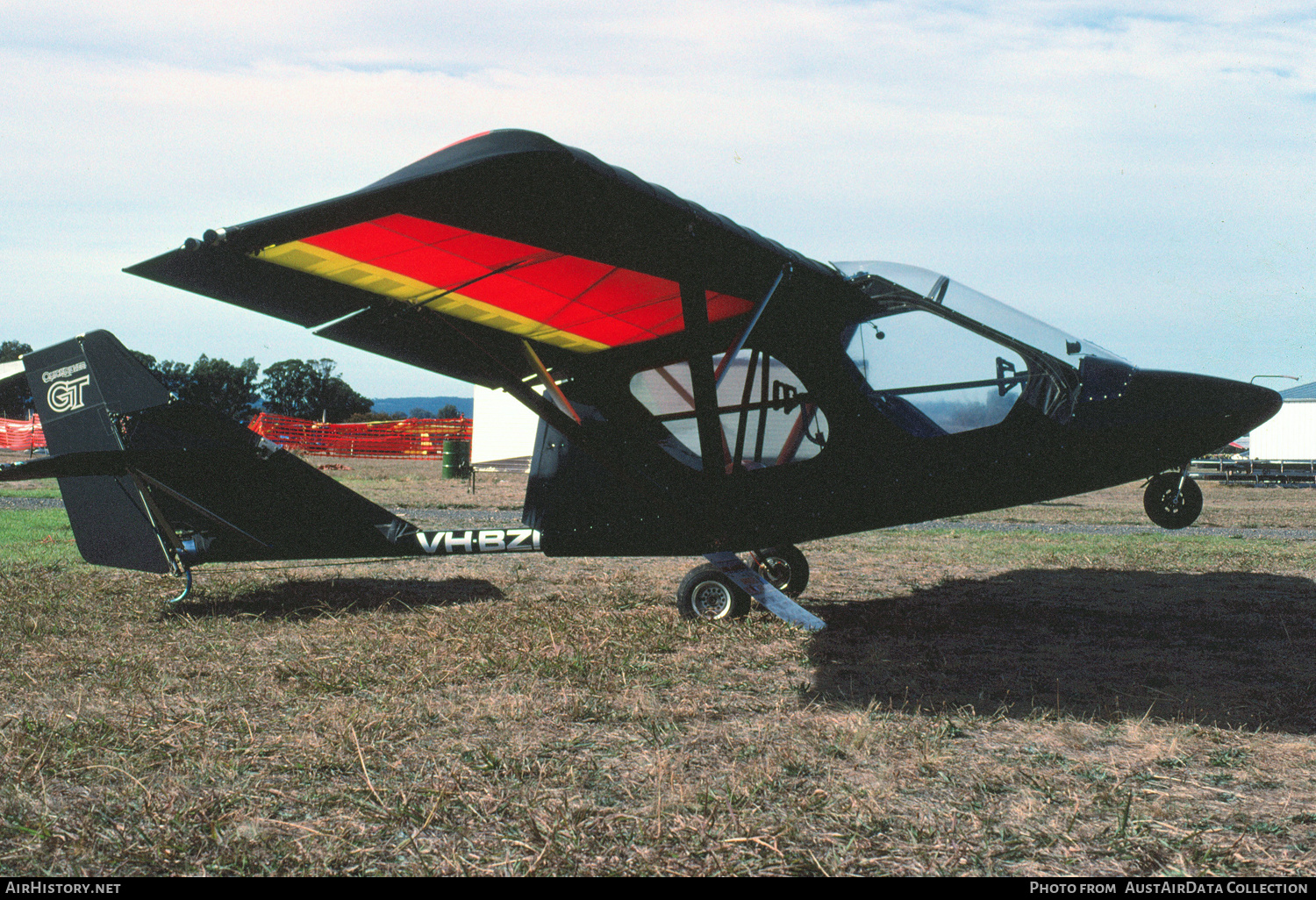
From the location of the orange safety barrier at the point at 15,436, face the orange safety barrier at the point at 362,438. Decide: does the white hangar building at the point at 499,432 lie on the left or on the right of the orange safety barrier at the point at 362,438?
right

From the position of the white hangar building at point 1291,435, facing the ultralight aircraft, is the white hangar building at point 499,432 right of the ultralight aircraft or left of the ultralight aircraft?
right

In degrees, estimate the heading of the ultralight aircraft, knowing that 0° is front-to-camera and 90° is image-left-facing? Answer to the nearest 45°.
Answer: approximately 270°

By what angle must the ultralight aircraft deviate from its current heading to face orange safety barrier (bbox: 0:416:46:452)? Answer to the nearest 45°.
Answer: approximately 135° to its left

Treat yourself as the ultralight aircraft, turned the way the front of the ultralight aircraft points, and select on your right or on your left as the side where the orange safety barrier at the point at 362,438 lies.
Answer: on your left

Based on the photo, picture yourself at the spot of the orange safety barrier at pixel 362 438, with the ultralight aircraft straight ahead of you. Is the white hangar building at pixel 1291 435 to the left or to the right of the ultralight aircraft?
left

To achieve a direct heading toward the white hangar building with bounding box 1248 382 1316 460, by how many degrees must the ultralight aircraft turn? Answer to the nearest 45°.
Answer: approximately 45° to its left

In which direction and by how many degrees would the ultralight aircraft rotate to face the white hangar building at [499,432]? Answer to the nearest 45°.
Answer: approximately 90° to its left

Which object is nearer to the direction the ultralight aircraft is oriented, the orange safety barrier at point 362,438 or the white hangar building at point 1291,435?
the white hangar building
